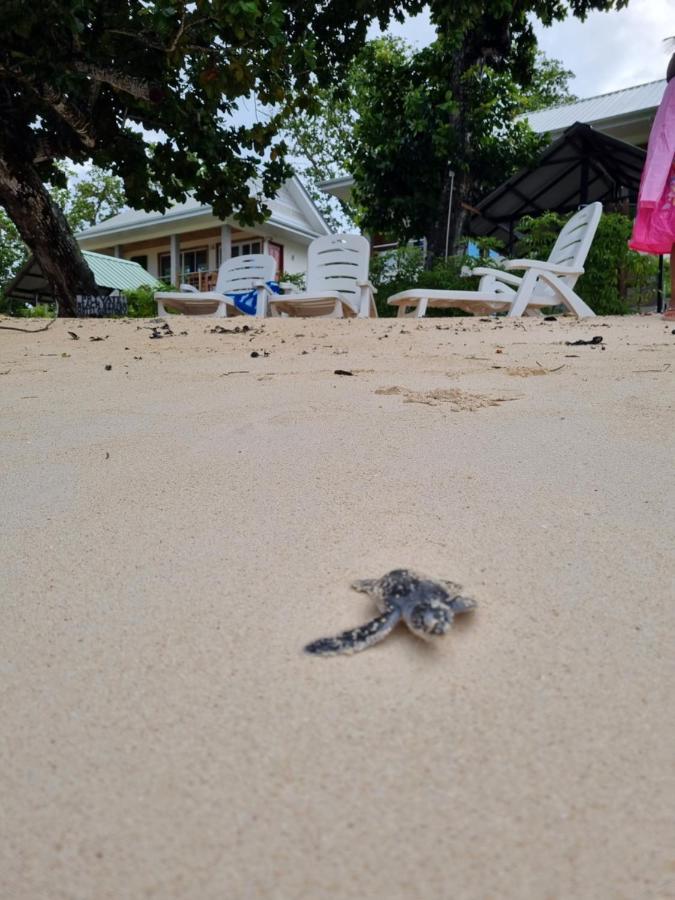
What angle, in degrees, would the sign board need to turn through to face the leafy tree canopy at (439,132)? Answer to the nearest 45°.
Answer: approximately 135° to its left

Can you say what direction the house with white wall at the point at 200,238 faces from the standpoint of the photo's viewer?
facing the viewer and to the left of the viewer

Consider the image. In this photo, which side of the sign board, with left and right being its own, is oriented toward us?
front

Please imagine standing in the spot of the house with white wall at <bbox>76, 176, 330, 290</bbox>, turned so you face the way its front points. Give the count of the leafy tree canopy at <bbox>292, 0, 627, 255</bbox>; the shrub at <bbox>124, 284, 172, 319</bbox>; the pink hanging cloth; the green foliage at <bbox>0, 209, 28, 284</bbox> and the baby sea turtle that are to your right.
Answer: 1

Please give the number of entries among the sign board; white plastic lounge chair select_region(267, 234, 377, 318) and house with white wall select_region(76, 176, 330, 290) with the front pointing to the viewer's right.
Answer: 0

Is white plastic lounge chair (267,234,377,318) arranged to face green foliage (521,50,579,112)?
no

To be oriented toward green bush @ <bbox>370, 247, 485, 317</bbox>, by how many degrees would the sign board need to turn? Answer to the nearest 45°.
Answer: approximately 90° to its left

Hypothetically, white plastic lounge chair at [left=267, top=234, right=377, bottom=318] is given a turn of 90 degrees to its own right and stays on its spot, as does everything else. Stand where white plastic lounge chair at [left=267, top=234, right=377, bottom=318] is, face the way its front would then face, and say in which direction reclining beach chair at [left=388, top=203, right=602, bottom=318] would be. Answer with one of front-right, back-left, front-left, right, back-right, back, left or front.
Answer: back

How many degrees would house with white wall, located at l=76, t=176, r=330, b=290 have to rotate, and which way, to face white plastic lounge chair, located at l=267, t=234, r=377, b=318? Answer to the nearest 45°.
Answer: approximately 45° to its left

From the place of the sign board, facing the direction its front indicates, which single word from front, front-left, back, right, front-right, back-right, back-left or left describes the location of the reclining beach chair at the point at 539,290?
front-left

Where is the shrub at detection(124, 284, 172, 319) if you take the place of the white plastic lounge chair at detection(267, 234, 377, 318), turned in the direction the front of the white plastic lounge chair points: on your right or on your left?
on your right

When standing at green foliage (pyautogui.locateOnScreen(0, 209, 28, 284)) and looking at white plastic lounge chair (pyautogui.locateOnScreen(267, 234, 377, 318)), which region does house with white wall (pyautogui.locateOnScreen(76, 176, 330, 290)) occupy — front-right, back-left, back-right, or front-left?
front-left

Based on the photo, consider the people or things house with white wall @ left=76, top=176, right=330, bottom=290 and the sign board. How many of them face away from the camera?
0

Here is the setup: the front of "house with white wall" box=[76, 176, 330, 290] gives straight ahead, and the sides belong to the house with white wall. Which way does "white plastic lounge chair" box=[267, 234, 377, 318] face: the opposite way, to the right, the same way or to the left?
the same way

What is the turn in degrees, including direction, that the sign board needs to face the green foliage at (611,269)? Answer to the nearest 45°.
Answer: approximately 90° to its left

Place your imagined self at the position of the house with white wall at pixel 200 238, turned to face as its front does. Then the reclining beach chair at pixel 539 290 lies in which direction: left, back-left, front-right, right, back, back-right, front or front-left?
front-left
